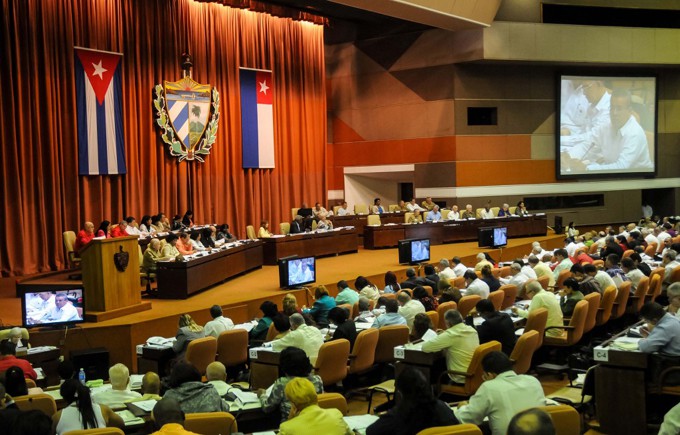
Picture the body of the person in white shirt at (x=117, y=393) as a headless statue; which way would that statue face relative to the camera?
away from the camera

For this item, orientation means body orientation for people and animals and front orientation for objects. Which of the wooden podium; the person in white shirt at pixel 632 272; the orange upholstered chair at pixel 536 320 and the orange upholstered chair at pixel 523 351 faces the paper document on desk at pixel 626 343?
the wooden podium

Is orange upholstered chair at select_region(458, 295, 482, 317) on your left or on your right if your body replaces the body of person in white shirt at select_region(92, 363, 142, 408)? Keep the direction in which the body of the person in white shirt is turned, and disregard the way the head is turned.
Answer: on your right

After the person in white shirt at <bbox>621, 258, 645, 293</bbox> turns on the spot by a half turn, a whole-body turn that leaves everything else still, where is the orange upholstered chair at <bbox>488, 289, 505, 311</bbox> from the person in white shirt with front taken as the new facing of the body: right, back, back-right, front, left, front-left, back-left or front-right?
back-right

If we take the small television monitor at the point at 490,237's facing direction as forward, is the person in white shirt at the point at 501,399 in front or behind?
in front

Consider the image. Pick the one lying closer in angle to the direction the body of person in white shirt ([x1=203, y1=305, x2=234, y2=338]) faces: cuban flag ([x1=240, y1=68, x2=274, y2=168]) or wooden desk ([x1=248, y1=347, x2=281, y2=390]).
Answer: the cuban flag

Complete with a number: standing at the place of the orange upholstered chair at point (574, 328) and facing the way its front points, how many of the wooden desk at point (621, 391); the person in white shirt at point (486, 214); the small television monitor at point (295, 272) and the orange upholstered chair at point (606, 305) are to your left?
1

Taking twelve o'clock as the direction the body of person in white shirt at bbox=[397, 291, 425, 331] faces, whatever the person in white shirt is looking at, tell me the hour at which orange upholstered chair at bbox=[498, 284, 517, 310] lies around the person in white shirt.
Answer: The orange upholstered chair is roughly at 3 o'clock from the person in white shirt.

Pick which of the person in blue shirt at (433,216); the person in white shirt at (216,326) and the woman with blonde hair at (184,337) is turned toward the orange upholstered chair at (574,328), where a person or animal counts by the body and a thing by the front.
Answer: the person in blue shirt

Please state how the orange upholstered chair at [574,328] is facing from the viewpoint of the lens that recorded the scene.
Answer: facing to the left of the viewer

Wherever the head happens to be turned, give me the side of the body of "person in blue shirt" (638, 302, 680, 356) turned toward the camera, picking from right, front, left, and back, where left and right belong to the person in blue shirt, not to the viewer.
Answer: left

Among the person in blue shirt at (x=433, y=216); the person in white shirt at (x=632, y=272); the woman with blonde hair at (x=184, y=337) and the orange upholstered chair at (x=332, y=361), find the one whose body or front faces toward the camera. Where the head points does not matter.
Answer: the person in blue shirt

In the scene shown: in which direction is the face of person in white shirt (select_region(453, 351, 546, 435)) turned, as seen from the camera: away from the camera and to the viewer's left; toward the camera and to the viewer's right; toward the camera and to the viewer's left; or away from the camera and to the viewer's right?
away from the camera and to the viewer's left

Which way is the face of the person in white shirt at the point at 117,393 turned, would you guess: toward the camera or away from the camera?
away from the camera
